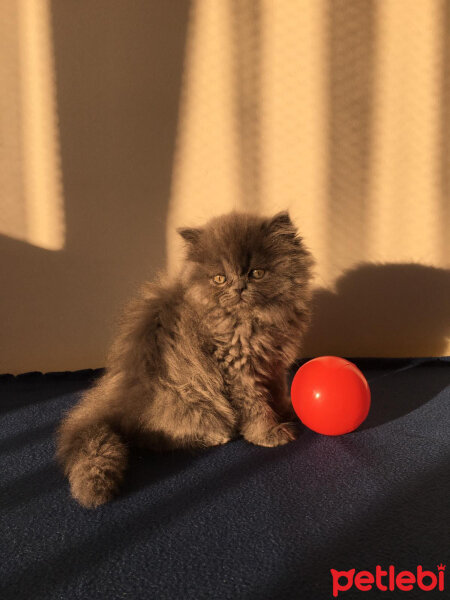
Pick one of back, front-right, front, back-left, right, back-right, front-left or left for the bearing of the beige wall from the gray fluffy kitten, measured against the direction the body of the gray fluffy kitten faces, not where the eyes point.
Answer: left

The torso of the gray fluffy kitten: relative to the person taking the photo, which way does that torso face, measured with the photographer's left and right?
facing the viewer and to the right of the viewer
